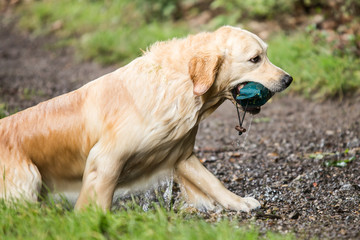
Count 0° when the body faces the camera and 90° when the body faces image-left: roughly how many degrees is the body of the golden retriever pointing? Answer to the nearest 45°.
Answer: approximately 270°
